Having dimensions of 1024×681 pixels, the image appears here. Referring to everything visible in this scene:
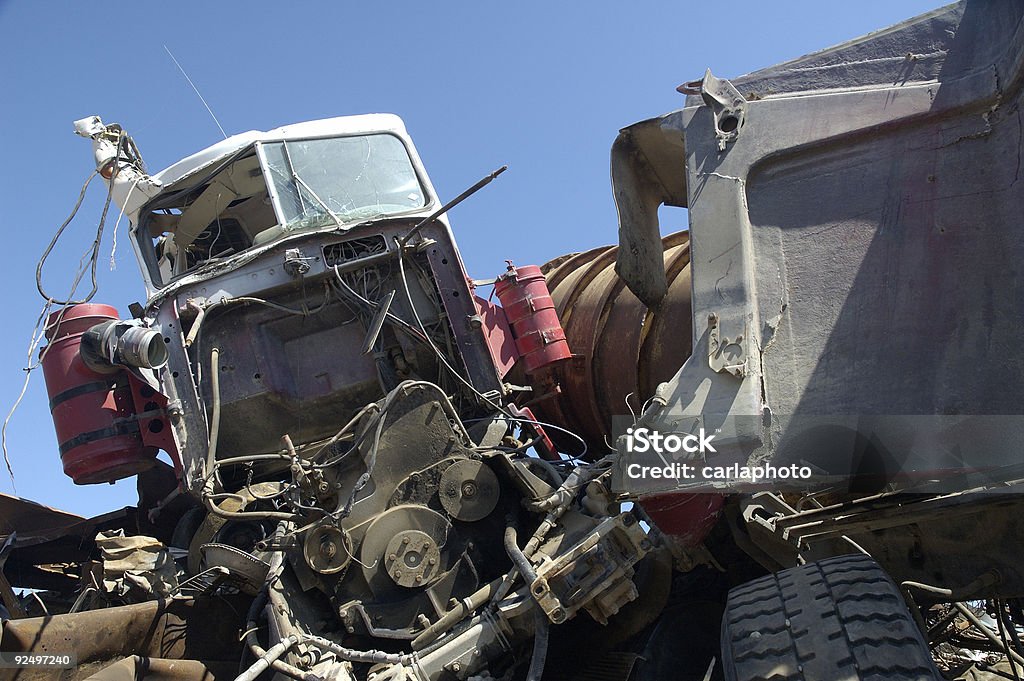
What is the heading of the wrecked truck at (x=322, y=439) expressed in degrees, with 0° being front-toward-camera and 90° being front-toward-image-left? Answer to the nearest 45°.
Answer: approximately 0°
